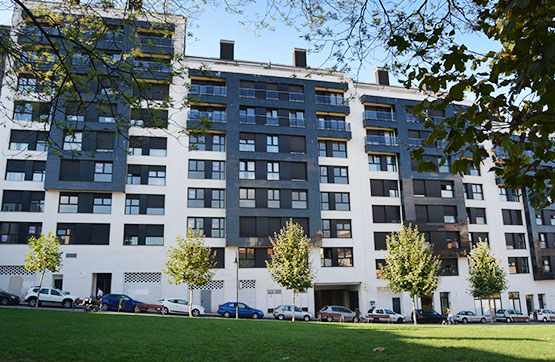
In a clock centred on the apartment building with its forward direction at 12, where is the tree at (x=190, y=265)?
The tree is roughly at 1 o'clock from the apartment building.

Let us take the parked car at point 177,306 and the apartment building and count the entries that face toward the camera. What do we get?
1
